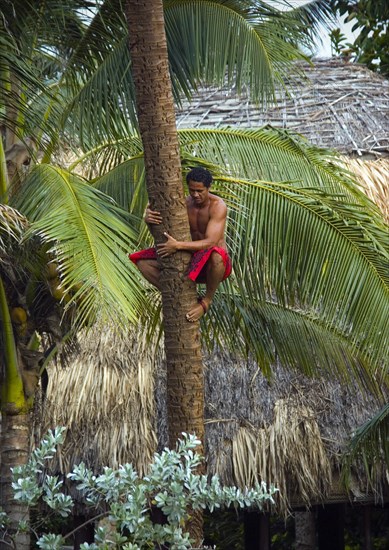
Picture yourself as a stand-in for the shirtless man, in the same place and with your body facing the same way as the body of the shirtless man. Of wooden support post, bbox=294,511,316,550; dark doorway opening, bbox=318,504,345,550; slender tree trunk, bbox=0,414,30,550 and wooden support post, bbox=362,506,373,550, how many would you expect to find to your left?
0

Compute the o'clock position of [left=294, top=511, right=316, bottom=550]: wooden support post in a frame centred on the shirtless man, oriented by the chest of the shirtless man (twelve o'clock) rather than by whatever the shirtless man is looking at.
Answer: The wooden support post is roughly at 5 o'clock from the shirtless man.

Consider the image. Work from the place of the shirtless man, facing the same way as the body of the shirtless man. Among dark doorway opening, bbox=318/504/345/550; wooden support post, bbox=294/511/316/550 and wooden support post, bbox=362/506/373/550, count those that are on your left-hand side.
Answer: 0

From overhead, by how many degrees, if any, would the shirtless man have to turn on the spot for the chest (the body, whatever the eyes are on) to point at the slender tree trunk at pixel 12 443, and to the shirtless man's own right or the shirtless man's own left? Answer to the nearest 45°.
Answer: approximately 90° to the shirtless man's own right

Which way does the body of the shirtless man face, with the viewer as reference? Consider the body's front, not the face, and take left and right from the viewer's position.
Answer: facing the viewer and to the left of the viewer

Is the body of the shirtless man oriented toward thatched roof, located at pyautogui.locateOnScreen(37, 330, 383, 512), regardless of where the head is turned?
no

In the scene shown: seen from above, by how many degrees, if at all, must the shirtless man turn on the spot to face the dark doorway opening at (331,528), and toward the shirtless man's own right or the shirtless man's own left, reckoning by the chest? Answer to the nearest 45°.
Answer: approximately 135° to the shirtless man's own right

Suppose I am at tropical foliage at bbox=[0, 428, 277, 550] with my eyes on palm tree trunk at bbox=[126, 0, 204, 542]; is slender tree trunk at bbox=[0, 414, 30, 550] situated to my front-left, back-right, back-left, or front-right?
front-left

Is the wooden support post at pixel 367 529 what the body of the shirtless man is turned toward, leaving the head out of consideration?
no

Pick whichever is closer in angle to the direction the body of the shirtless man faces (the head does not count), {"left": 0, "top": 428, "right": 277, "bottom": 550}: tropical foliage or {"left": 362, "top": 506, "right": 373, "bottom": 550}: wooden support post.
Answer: the tropical foliage
